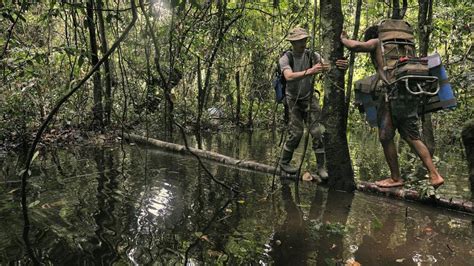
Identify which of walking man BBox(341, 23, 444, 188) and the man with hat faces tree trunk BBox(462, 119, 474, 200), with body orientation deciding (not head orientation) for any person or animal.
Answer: the man with hat

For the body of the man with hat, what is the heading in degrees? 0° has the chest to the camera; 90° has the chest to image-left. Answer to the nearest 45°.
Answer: approximately 315°

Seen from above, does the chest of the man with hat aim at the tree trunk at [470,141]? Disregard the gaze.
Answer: yes

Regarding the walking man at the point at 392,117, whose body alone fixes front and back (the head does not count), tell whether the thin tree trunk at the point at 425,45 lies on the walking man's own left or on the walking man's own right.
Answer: on the walking man's own right
